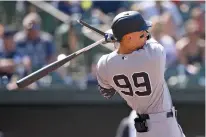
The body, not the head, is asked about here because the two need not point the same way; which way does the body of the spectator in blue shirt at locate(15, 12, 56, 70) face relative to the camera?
toward the camera

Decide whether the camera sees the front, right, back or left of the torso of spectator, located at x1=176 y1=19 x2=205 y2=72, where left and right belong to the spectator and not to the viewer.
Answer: front

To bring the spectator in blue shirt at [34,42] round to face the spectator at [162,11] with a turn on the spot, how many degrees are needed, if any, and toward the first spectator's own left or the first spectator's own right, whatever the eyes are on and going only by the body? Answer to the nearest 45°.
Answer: approximately 90° to the first spectator's own left

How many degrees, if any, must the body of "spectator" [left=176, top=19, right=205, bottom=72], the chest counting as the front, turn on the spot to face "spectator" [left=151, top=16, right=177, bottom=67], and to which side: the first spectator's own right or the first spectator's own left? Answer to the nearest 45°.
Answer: approximately 90° to the first spectator's own right

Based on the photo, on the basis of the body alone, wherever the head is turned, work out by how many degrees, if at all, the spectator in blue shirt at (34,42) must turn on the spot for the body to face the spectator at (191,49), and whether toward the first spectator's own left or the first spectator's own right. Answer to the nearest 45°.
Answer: approximately 90° to the first spectator's own left

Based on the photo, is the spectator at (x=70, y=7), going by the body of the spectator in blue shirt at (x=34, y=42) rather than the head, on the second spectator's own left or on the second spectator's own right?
on the second spectator's own left

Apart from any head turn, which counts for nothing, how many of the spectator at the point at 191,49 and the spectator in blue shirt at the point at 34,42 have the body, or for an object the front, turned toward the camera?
2

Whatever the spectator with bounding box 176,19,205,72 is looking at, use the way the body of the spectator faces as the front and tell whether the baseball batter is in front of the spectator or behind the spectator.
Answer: in front

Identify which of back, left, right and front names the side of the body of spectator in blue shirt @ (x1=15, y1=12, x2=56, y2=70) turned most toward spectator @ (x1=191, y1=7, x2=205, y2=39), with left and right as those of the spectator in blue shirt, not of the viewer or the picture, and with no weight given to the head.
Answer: left
